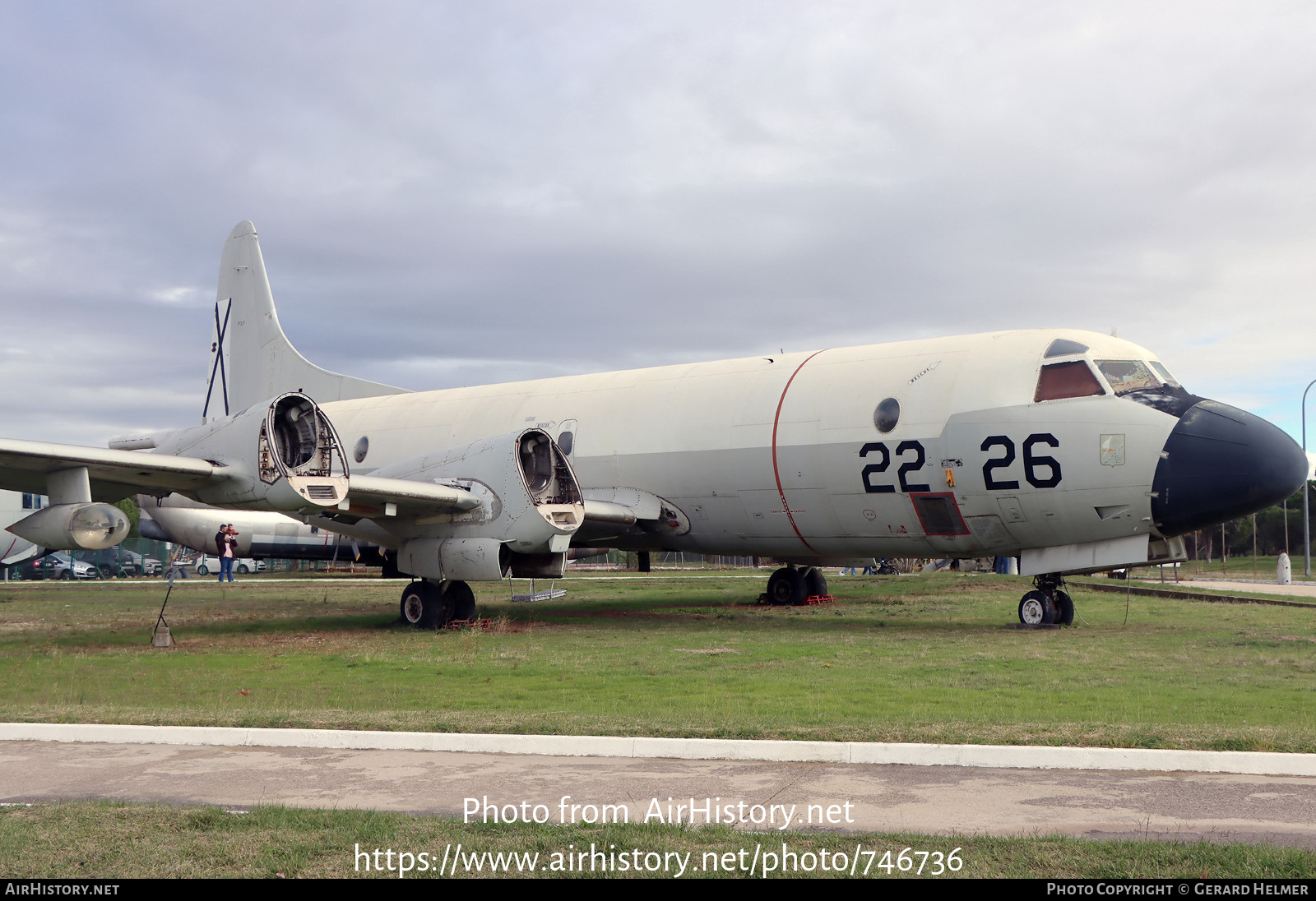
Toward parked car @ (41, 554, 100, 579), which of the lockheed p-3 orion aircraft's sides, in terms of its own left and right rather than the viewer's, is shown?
back

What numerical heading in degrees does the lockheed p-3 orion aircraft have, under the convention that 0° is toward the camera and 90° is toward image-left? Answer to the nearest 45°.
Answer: approximately 315°

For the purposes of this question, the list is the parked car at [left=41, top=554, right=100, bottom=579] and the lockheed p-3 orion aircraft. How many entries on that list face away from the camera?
0

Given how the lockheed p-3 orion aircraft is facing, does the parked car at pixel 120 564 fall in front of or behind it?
behind

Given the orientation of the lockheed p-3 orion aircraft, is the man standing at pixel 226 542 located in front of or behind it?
behind
